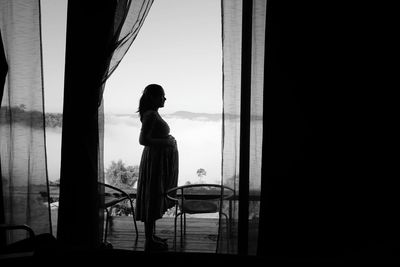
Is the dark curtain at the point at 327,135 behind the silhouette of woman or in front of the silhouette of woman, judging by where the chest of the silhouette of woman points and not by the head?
in front

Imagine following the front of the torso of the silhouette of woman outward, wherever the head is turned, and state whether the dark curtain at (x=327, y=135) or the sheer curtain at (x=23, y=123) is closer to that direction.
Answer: the dark curtain

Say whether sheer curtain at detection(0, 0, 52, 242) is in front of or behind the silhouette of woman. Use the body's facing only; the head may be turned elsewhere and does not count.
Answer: behind

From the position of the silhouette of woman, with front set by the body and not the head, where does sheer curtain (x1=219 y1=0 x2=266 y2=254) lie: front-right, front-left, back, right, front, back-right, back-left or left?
front-right

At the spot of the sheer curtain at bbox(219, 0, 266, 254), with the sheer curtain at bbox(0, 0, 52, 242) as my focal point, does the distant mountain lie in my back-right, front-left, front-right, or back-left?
front-right

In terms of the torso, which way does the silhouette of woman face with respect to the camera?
to the viewer's right
